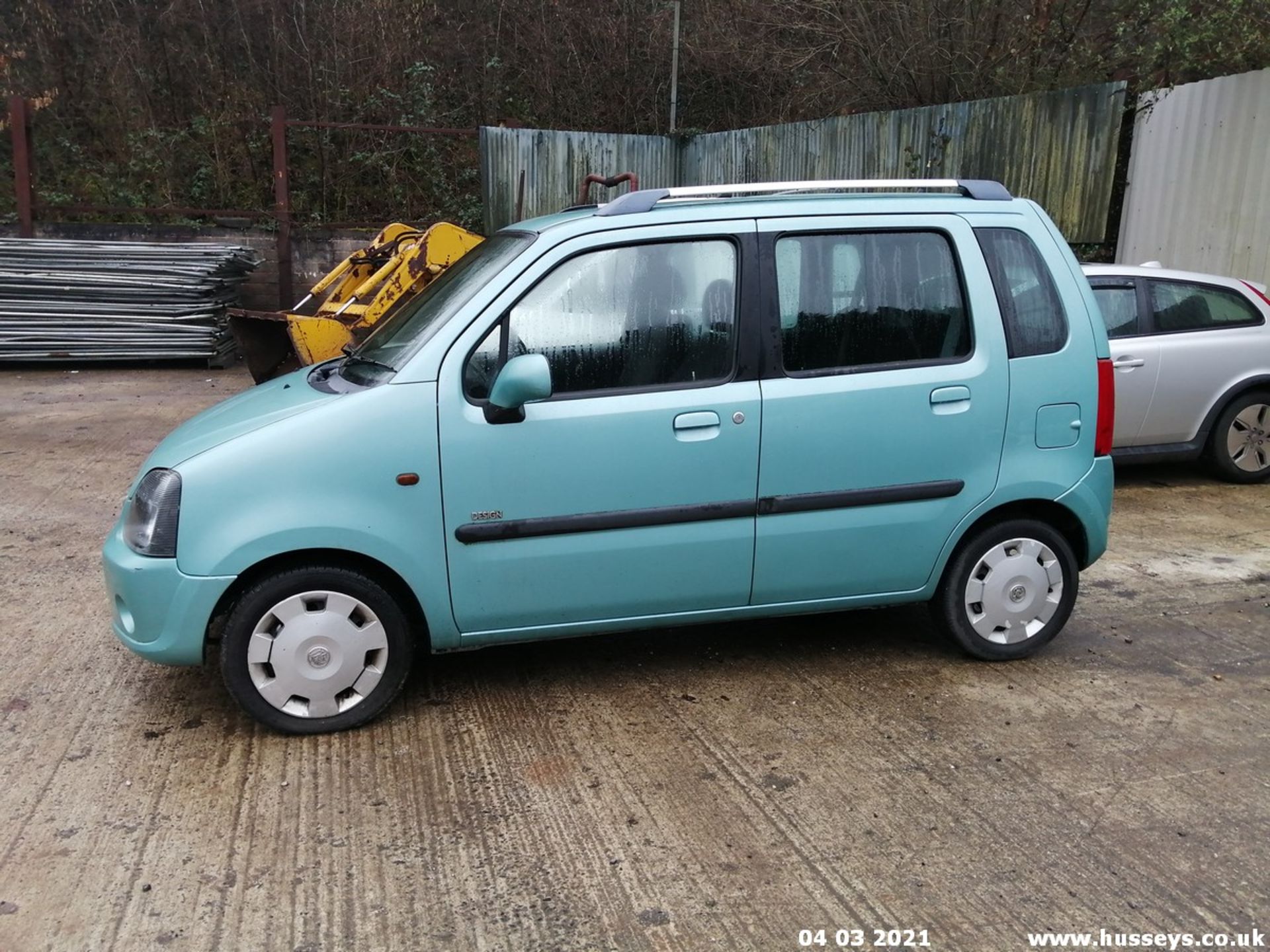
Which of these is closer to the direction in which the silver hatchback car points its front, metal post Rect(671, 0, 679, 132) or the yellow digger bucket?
the yellow digger bucket

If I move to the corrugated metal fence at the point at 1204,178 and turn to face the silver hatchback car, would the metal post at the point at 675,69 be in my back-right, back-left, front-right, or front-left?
back-right

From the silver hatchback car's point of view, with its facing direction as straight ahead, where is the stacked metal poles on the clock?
The stacked metal poles is roughly at 12 o'clock from the silver hatchback car.

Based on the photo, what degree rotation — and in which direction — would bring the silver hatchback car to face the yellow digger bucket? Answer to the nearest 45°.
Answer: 0° — it already faces it

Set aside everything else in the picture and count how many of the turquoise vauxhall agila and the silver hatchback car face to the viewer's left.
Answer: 2

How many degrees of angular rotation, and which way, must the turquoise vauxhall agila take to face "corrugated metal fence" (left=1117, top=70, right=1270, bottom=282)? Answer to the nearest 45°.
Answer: approximately 135° to its right

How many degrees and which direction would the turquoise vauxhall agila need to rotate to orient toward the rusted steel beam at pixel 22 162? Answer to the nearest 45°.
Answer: approximately 45° to its right

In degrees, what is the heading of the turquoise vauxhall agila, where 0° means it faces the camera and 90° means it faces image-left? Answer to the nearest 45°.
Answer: approximately 90°

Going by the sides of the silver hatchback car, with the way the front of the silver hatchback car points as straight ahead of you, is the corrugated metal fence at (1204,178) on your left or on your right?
on your right

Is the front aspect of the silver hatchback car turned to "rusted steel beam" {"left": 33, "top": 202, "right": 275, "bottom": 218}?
yes

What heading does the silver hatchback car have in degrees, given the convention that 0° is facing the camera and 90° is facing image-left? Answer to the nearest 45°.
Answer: approximately 90°

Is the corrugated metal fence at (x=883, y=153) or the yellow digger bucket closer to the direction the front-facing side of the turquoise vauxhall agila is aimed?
the yellow digger bucket
